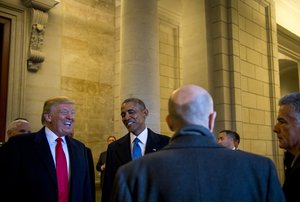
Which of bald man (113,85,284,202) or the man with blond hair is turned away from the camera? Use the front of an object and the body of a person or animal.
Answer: the bald man

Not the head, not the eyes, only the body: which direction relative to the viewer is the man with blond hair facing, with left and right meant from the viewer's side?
facing the viewer and to the right of the viewer

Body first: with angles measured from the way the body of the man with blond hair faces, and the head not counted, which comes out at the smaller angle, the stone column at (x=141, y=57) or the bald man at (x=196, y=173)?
the bald man

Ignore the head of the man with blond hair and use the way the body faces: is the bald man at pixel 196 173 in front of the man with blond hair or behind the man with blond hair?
in front

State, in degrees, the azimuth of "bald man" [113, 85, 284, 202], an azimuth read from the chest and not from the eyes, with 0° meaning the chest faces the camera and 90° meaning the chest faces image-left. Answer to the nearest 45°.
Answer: approximately 180°

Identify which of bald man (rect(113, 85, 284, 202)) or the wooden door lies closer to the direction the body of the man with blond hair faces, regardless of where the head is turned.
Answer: the bald man

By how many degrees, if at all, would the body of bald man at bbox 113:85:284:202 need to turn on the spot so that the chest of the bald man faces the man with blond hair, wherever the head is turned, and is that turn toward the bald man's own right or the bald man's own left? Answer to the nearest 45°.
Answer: approximately 45° to the bald man's own left

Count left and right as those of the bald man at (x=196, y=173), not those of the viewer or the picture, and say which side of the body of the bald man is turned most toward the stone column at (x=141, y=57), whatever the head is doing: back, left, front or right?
front

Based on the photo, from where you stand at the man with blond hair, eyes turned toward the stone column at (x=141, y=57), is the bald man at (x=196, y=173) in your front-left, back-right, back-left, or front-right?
back-right

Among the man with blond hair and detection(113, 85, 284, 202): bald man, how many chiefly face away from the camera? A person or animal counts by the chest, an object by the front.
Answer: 1
